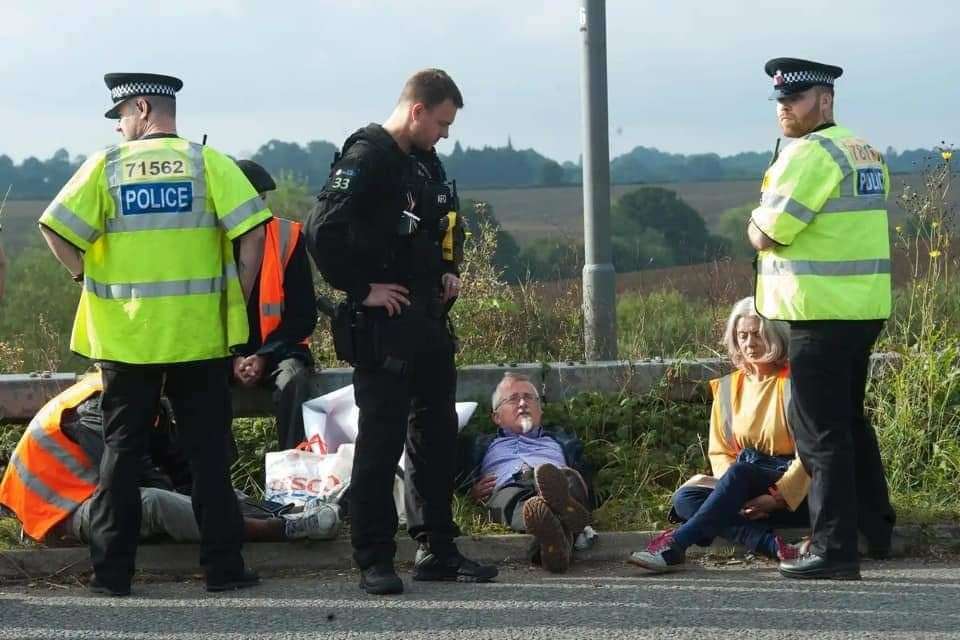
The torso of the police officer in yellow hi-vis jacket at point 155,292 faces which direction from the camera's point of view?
away from the camera

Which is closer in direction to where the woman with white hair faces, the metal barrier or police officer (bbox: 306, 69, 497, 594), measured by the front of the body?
the police officer

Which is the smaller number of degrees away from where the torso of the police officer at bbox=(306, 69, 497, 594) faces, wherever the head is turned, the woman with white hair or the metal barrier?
the woman with white hair

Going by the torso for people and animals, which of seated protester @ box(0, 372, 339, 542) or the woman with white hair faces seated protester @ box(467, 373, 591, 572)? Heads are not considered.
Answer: seated protester @ box(0, 372, 339, 542)

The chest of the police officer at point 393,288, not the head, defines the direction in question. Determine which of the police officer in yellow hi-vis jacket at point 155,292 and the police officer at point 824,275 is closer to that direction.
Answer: the police officer

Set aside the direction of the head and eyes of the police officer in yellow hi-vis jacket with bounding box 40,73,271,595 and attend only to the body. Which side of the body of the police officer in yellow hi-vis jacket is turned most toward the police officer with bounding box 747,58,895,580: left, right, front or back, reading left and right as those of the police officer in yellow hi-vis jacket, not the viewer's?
right

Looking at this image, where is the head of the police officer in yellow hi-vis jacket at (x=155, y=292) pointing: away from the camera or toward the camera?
away from the camera

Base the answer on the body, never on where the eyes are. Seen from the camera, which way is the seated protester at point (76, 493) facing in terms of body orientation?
to the viewer's right

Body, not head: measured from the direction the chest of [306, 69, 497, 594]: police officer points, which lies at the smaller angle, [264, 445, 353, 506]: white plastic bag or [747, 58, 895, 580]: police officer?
the police officer

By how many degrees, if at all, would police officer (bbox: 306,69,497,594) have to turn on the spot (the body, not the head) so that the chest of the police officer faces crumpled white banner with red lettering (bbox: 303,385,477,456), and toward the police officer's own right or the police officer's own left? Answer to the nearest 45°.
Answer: approximately 135° to the police officer's own left

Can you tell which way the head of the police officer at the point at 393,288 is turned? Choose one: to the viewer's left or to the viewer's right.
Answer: to the viewer's right

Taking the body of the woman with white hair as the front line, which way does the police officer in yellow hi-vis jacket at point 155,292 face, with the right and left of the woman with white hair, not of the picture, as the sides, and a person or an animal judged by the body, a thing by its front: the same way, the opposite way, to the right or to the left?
the opposite way

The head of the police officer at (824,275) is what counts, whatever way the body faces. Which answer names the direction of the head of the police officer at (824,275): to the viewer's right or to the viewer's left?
to the viewer's left
